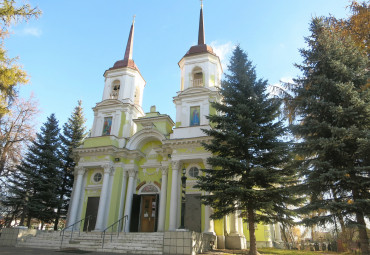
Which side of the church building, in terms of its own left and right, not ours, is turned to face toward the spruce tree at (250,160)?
left

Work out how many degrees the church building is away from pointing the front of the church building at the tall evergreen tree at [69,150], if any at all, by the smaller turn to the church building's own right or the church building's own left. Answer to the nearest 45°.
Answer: approximately 90° to the church building's own right

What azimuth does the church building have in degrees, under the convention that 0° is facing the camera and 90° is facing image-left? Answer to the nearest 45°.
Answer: approximately 45°

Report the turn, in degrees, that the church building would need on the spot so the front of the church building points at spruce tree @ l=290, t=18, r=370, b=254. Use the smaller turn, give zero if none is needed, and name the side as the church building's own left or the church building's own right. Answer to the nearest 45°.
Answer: approximately 90° to the church building's own left

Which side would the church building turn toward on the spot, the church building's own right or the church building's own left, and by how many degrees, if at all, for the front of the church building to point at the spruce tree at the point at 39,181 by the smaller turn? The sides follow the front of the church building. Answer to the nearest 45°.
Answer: approximately 45° to the church building's own right
